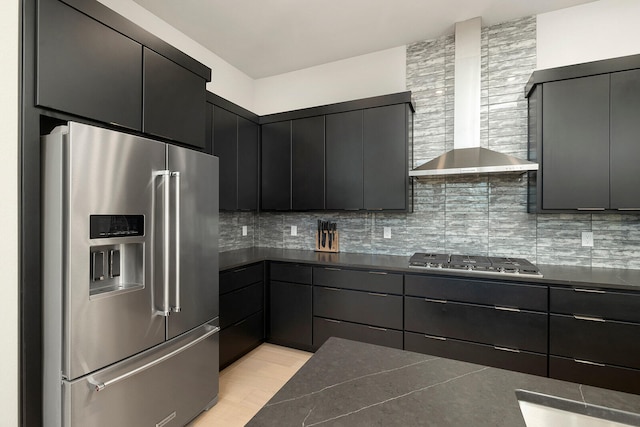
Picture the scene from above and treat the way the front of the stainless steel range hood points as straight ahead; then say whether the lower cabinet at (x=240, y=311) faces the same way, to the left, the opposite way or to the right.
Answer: to the left

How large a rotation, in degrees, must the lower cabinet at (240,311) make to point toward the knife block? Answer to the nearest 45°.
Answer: approximately 90° to its left

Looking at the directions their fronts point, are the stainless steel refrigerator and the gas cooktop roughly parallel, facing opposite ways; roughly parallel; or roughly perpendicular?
roughly perpendicular

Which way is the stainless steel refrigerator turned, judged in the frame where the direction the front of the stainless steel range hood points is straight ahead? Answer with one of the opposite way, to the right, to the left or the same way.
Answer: to the left

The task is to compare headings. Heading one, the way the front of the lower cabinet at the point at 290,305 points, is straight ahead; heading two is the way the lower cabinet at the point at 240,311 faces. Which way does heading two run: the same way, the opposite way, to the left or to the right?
to the left

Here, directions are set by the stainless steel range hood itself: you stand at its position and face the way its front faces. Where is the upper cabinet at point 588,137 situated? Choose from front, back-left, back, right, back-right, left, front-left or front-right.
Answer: left

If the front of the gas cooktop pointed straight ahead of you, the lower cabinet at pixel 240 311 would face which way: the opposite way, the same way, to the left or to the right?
to the left

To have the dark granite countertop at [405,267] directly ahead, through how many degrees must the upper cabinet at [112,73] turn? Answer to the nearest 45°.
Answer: approximately 45° to its left

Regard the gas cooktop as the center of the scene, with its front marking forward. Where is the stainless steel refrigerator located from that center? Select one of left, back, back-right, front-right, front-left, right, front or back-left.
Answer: front-right

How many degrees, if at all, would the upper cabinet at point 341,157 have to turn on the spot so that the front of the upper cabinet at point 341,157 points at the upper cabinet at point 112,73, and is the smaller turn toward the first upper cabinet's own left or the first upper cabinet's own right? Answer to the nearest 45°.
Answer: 0° — it already faces it

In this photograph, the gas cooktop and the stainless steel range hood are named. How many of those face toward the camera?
2
